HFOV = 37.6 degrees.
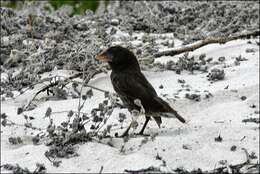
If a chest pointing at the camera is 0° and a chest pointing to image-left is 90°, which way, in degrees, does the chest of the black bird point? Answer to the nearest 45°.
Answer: approximately 90°

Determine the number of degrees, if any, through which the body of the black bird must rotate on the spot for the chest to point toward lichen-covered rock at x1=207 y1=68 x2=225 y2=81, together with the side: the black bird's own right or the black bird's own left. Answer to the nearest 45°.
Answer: approximately 135° to the black bird's own right

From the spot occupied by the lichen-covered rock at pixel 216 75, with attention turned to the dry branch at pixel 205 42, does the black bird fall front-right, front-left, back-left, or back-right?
back-left

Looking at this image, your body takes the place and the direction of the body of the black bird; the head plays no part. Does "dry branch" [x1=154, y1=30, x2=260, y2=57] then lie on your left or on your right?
on your right
